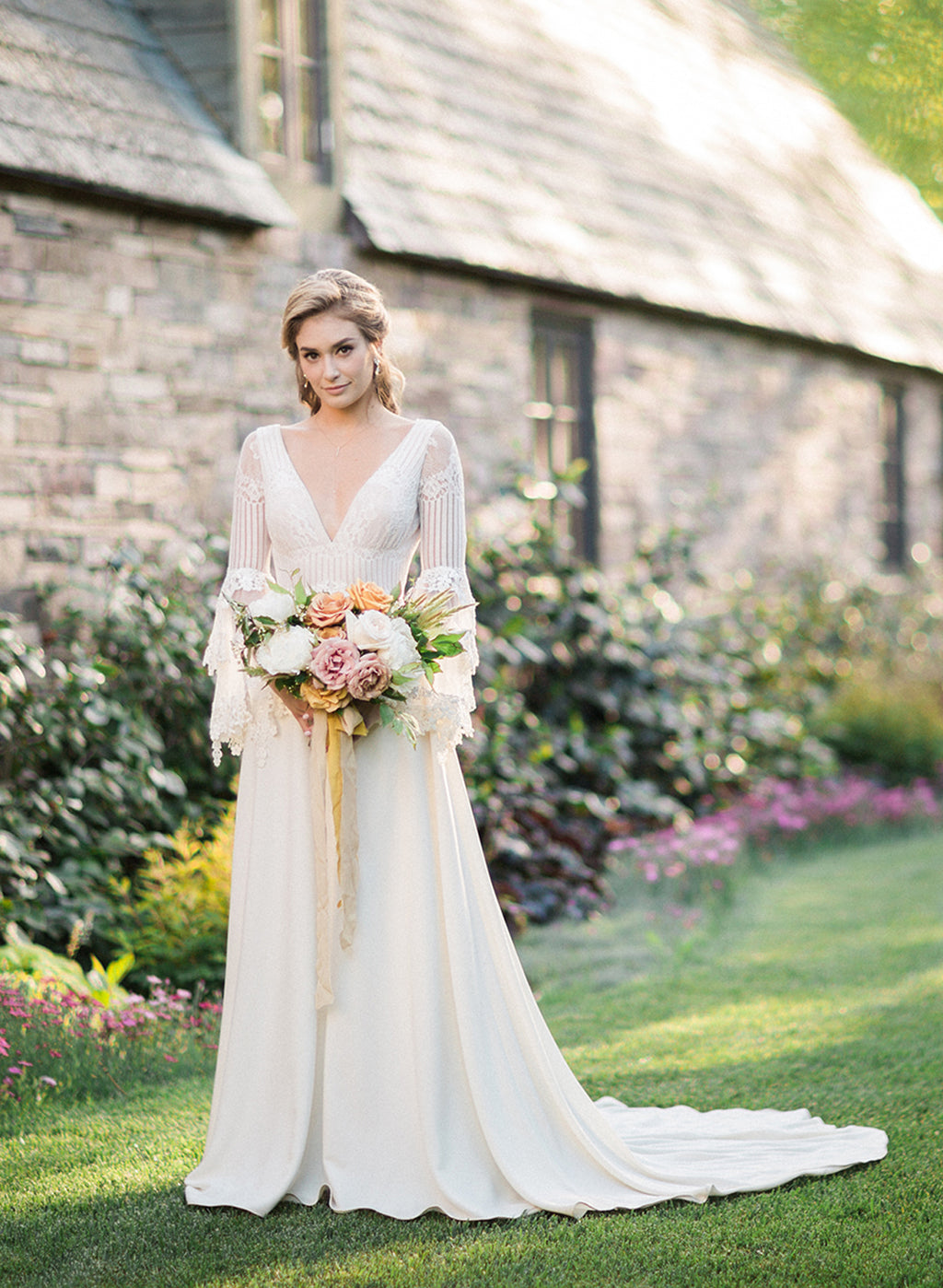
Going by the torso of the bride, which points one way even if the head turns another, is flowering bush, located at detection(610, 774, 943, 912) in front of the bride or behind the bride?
behind

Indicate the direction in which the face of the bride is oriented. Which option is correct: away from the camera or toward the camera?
toward the camera

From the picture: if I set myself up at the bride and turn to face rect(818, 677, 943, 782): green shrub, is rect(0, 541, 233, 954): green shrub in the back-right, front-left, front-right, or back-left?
front-left

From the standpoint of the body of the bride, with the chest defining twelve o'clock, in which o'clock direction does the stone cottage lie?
The stone cottage is roughly at 6 o'clock from the bride.

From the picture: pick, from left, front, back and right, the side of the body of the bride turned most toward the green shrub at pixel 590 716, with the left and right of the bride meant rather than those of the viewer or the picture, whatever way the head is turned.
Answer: back

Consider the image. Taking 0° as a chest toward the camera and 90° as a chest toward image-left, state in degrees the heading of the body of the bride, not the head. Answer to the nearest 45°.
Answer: approximately 0°

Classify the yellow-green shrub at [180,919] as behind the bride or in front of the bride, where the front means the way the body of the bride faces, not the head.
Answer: behind

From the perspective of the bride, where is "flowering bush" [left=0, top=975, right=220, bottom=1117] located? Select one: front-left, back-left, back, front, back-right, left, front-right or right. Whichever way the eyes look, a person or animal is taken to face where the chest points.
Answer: back-right
